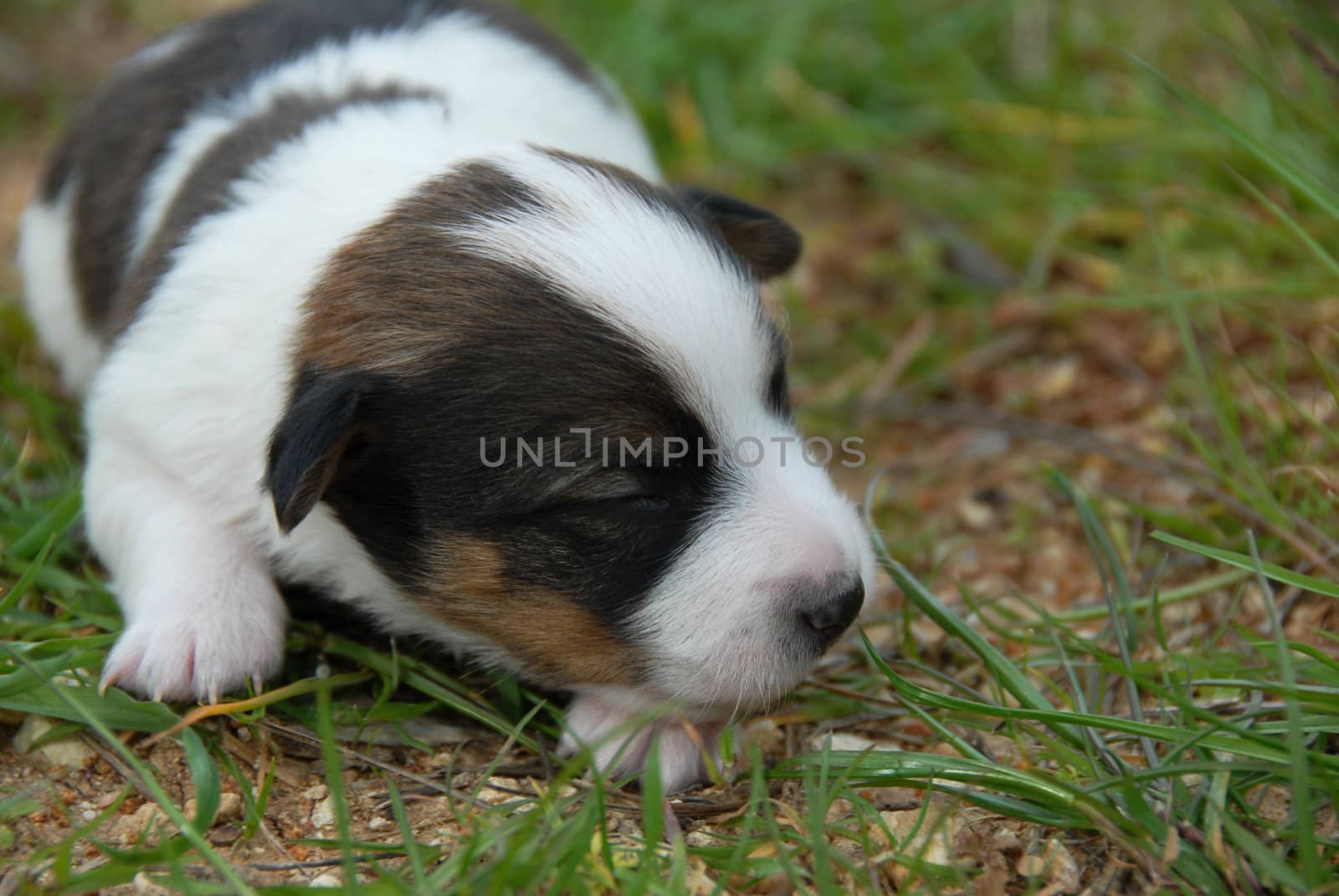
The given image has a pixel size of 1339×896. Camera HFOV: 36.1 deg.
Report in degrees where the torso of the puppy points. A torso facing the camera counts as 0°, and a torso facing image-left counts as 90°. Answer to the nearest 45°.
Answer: approximately 315°
